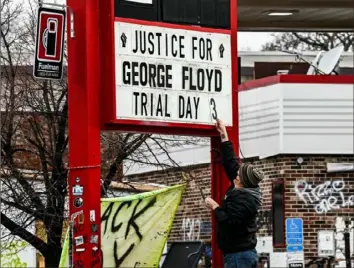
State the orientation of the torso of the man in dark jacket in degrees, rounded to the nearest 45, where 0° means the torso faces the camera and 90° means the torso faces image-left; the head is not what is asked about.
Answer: approximately 135°

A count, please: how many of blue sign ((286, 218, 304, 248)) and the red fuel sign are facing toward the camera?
2

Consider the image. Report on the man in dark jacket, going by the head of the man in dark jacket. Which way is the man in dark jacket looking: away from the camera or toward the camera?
away from the camera

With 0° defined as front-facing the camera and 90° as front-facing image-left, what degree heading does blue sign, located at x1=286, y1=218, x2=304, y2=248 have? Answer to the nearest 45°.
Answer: approximately 0°

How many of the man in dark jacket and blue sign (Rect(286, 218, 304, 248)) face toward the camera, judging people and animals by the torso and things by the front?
1

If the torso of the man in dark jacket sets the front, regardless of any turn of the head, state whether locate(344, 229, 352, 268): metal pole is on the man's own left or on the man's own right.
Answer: on the man's own right
